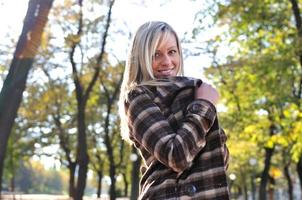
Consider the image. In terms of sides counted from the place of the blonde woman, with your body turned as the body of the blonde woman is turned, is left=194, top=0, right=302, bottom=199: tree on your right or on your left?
on your left

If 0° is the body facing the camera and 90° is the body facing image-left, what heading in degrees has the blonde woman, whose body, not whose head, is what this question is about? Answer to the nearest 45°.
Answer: approximately 315°
